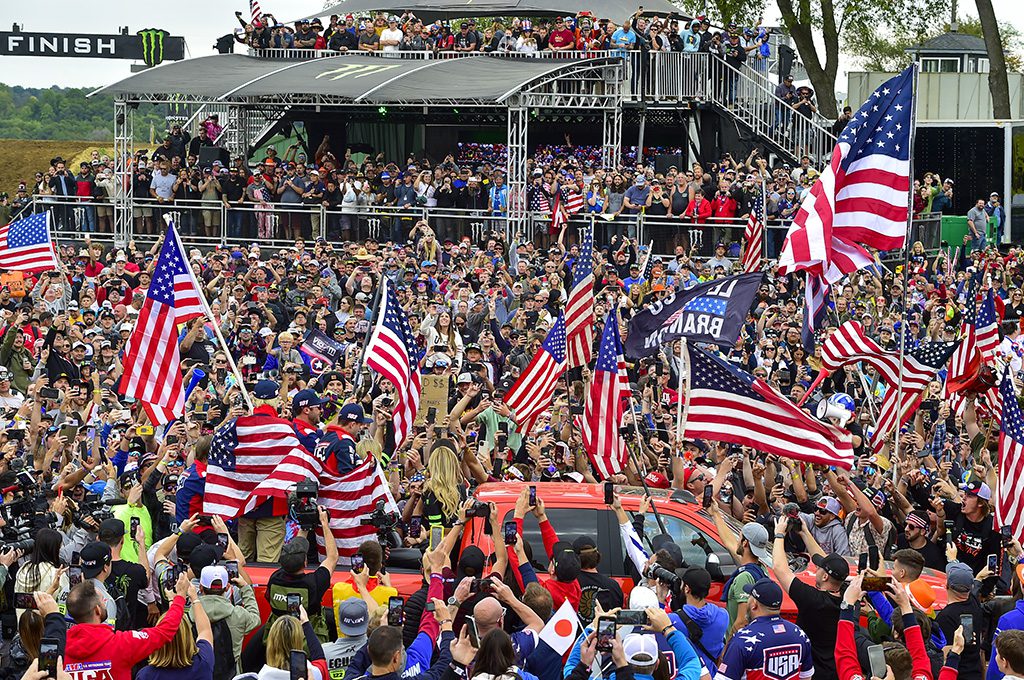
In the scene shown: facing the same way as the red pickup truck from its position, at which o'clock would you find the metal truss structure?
The metal truss structure is roughly at 9 o'clock from the red pickup truck.

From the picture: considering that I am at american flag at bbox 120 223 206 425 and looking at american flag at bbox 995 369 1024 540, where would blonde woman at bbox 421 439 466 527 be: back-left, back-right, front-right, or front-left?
front-right

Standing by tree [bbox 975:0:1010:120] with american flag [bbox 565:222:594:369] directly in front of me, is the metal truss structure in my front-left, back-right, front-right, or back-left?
front-right

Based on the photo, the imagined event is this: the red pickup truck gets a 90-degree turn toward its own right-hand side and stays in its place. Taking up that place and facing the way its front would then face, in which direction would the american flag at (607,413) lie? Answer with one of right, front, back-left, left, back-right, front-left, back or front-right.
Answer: back

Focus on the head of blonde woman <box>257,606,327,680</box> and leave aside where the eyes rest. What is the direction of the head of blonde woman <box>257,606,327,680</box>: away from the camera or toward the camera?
away from the camera

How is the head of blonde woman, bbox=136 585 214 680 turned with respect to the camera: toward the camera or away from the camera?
away from the camera

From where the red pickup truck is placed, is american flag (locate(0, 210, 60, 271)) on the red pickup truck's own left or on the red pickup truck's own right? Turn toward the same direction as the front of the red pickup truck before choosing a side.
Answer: on the red pickup truck's own left

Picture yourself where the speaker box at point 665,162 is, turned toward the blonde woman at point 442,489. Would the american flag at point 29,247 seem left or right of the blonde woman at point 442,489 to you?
right

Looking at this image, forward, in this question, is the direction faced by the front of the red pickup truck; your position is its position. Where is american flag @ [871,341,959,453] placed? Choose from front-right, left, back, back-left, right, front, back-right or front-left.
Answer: front-left

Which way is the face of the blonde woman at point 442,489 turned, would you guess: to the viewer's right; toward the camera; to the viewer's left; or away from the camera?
away from the camera

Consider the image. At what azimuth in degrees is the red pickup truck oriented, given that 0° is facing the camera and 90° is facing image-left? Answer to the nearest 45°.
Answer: approximately 270°

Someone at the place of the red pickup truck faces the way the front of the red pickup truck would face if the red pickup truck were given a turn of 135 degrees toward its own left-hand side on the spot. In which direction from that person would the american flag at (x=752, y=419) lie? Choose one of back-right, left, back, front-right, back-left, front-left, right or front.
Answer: right

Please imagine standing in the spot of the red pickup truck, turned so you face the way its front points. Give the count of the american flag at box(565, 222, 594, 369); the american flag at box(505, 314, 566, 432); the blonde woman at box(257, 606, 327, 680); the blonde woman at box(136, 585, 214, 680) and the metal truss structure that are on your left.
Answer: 3

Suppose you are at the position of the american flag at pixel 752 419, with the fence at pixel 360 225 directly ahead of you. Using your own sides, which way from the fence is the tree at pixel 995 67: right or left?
right

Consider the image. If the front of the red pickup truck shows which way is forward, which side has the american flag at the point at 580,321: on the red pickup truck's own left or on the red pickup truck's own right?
on the red pickup truck's own left

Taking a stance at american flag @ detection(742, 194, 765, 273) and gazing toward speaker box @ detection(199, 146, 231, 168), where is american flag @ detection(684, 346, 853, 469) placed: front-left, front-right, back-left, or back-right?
back-left

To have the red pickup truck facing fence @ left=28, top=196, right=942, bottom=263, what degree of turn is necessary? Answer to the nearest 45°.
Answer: approximately 90° to its left

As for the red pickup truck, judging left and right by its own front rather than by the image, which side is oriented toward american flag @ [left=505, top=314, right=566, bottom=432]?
left

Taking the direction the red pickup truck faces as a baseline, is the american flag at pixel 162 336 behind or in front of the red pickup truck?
behind

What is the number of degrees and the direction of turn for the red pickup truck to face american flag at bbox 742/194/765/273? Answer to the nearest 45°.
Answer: approximately 90° to its left

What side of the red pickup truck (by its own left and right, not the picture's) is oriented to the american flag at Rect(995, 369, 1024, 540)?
front
